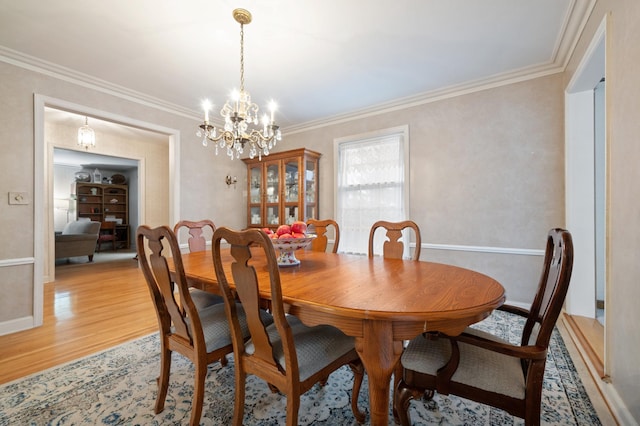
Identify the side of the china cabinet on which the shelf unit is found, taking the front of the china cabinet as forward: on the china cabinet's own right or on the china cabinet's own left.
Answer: on the china cabinet's own right

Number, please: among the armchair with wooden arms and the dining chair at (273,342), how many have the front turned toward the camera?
0

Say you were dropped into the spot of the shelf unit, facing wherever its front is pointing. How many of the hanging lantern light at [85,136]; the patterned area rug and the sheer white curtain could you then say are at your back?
0

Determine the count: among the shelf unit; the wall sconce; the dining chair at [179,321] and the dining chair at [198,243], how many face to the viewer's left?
0

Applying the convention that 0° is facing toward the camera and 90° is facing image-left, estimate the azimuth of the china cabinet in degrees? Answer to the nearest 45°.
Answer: approximately 45°

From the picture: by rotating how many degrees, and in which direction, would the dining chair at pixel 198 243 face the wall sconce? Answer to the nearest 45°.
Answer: approximately 135° to its left

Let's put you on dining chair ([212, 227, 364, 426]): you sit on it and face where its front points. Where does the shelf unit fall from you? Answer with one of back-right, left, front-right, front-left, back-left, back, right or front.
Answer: left

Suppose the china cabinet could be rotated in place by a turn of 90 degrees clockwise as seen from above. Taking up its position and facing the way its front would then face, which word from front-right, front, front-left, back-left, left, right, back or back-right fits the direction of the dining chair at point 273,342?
back-left

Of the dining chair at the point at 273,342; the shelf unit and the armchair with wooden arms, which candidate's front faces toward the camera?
the shelf unit

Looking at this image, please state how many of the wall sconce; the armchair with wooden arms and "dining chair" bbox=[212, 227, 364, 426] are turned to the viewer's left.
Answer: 1

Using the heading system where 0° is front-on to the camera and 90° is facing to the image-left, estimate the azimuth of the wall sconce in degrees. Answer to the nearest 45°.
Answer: approximately 315°

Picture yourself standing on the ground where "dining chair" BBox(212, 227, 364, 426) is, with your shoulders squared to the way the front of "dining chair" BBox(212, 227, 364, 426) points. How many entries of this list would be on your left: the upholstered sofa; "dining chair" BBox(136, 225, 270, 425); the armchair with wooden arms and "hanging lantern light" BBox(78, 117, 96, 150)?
3

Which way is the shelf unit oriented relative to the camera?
toward the camera

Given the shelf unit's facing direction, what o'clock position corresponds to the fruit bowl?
The fruit bowl is roughly at 12 o'clock from the shelf unit.

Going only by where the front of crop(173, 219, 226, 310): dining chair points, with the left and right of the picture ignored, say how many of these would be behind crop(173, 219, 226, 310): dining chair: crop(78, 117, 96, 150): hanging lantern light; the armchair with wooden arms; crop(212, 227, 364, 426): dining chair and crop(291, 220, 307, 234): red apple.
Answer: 1
